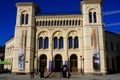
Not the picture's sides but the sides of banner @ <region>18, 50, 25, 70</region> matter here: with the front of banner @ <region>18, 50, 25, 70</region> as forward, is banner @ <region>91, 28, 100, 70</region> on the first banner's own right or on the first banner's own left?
on the first banner's own left

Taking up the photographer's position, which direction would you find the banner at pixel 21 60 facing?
facing the viewer

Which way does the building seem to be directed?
toward the camera
